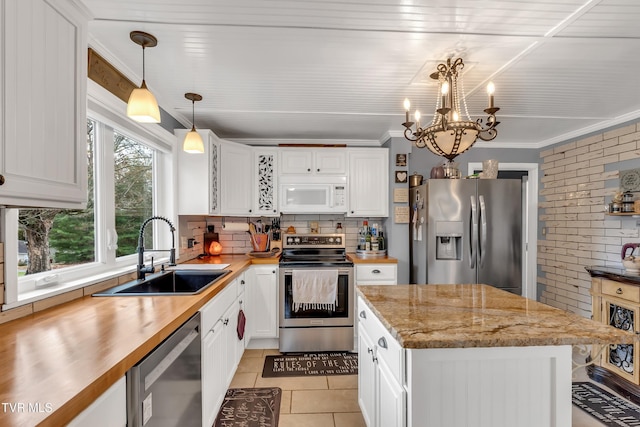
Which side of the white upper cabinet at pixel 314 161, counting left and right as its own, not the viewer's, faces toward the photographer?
front

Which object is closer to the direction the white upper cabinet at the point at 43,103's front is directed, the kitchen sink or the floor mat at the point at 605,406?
the floor mat

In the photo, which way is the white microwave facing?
toward the camera

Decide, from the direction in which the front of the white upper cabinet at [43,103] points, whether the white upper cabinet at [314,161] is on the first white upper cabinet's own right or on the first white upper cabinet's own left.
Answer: on the first white upper cabinet's own left

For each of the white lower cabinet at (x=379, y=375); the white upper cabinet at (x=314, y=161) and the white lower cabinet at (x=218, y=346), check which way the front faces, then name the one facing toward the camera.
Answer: the white upper cabinet

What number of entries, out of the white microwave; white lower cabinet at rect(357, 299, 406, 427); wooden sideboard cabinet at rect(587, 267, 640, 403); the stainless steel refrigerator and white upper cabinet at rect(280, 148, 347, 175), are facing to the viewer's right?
0

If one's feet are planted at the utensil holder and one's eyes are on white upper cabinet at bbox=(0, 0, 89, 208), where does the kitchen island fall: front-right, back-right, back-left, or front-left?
front-left

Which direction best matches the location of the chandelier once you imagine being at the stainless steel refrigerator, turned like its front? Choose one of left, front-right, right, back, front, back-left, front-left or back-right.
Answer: front

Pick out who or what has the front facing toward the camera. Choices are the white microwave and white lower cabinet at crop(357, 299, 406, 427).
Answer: the white microwave

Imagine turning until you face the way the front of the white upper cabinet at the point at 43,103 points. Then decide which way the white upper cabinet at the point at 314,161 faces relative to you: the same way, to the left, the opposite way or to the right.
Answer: to the right

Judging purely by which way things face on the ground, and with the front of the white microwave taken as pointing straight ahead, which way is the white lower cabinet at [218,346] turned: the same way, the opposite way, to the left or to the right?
to the left

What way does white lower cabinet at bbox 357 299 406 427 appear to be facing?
to the viewer's left

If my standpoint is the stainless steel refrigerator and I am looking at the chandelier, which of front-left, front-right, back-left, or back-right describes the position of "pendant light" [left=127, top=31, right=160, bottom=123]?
front-right

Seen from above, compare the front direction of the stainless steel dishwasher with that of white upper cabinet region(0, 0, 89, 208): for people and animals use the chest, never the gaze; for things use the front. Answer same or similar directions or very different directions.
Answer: same or similar directions

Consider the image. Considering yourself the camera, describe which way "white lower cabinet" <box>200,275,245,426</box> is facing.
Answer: facing to the right of the viewer
